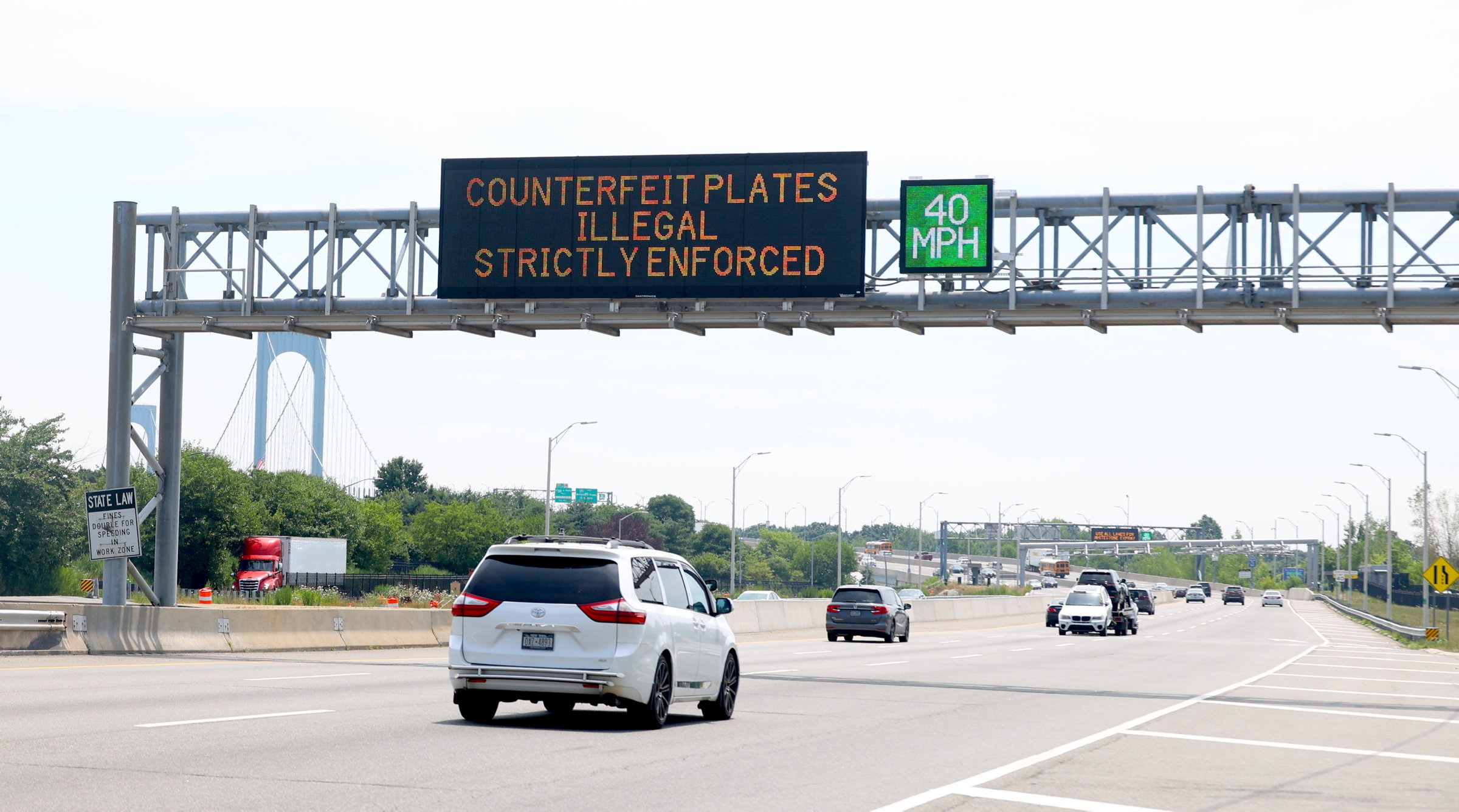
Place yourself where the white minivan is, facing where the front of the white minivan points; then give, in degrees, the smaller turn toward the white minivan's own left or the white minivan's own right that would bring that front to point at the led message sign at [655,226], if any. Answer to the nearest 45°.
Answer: approximately 45° to the white minivan's own left

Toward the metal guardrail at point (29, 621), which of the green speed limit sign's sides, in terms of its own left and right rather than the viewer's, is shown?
right

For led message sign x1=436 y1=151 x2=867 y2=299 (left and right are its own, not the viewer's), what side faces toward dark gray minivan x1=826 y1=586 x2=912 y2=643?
back

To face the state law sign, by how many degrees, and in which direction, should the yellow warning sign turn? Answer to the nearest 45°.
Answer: approximately 45° to its right

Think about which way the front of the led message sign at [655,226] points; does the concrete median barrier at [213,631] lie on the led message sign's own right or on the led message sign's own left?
on the led message sign's own right

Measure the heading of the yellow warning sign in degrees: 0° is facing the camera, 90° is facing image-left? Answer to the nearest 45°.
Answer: approximately 0°

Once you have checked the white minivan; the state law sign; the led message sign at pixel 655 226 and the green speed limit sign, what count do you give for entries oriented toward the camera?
3

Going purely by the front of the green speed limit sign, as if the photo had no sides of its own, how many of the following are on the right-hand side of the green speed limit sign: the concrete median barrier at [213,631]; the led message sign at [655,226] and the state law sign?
3

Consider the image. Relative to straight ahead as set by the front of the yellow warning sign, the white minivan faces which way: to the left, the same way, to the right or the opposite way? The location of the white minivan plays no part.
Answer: the opposite way

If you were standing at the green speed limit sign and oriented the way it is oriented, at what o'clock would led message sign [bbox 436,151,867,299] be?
The led message sign is roughly at 3 o'clock from the green speed limit sign.

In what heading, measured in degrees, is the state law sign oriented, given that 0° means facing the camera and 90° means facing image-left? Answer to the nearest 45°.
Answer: approximately 0°
